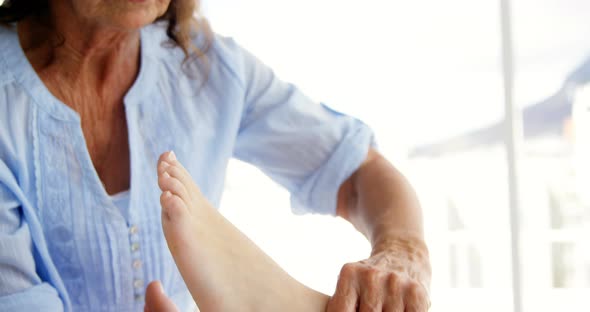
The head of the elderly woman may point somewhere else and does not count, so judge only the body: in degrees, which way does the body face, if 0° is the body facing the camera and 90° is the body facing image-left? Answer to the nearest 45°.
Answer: approximately 0°
